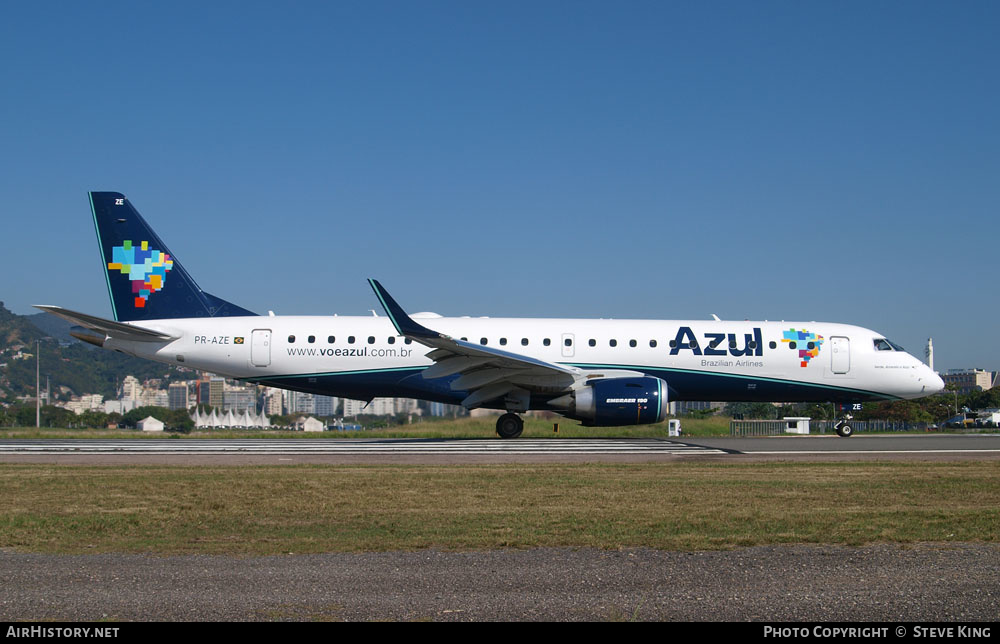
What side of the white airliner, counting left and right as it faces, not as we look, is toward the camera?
right

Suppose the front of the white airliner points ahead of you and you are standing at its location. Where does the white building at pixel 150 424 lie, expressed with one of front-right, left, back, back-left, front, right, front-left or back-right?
back-left
